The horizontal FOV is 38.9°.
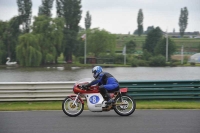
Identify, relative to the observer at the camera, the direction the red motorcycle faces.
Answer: facing to the left of the viewer

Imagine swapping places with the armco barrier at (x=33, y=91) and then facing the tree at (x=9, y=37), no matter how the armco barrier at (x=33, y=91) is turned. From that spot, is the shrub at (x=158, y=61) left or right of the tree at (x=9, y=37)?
right

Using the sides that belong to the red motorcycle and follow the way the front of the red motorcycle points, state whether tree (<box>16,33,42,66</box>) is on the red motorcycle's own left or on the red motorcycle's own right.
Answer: on the red motorcycle's own right

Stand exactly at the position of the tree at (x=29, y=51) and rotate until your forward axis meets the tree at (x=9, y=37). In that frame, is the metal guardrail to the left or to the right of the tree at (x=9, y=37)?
left

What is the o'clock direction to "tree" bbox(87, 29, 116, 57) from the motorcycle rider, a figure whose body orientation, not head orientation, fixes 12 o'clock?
The tree is roughly at 3 o'clock from the motorcycle rider.

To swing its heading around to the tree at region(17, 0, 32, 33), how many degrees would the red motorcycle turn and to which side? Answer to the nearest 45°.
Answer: approximately 90° to its right

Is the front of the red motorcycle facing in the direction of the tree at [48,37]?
no

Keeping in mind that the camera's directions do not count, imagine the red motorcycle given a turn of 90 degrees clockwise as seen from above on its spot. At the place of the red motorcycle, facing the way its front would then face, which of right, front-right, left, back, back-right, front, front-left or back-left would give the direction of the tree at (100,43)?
front

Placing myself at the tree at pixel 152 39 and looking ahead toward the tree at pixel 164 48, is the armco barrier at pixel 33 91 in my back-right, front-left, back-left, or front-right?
front-right

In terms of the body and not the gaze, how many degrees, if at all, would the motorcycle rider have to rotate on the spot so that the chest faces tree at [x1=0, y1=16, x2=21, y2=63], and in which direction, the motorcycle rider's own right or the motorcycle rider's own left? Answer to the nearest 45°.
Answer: approximately 45° to the motorcycle rider's own right

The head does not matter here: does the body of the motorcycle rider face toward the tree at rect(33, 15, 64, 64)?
no

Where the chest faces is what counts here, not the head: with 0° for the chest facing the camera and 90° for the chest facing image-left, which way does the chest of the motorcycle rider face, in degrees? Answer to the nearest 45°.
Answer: approximately 90°

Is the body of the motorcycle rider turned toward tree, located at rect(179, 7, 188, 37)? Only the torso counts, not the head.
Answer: no
